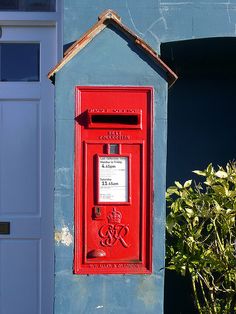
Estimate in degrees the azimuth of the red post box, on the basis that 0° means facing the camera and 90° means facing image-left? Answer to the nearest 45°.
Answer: approximately 0°

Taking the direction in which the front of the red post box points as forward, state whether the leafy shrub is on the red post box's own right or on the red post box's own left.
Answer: on the red post box's own left
